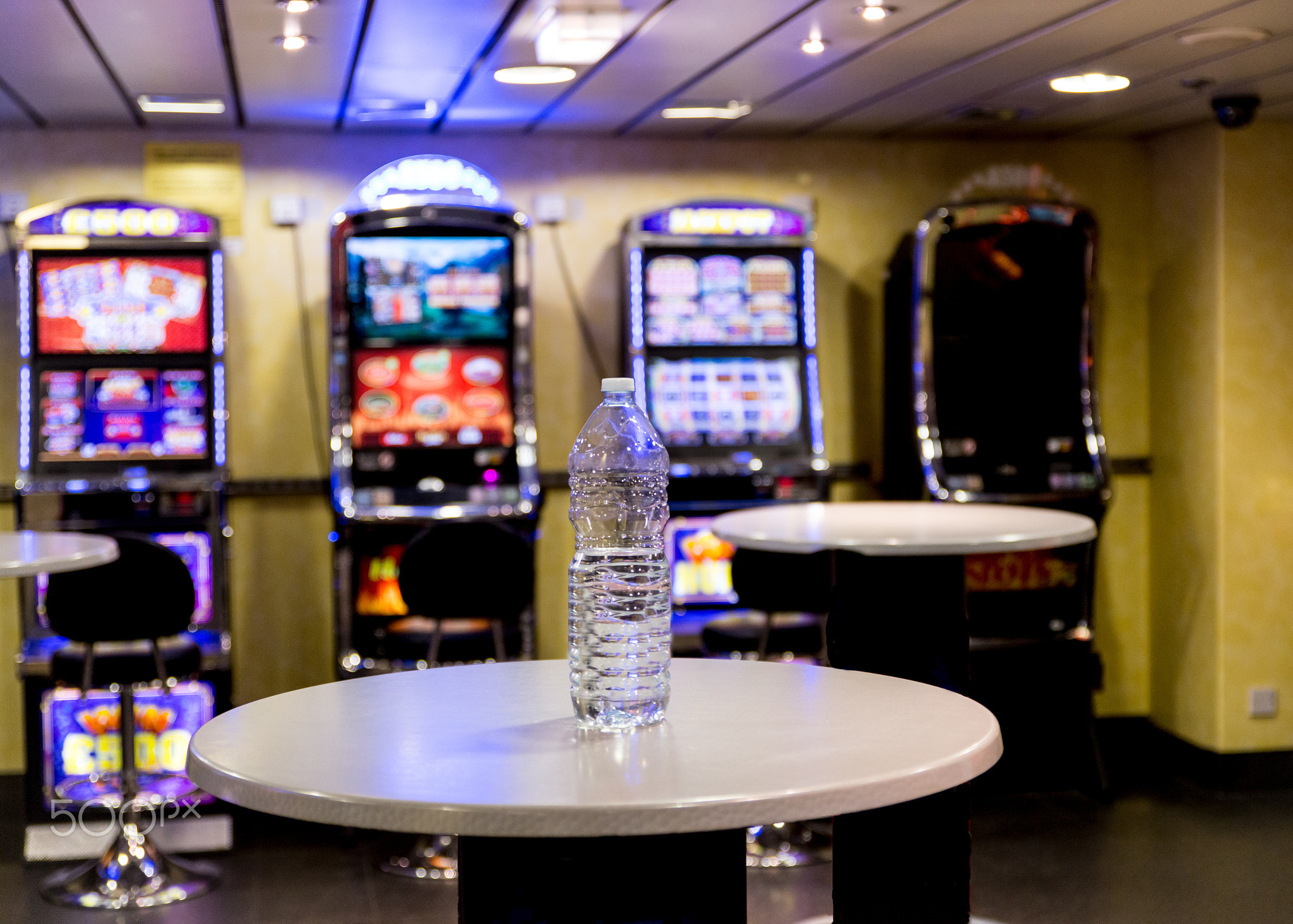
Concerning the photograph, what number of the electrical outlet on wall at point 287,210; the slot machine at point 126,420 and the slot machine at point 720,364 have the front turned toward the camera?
3

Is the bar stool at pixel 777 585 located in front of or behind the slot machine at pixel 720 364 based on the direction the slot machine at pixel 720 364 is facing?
in front

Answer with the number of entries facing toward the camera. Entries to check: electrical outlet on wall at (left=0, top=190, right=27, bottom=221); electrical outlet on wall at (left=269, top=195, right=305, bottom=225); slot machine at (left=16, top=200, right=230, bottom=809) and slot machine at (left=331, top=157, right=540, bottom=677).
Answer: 4

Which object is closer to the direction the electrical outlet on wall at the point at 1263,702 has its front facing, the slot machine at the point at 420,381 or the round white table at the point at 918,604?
the round white table

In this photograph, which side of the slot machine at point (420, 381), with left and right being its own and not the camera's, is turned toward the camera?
front

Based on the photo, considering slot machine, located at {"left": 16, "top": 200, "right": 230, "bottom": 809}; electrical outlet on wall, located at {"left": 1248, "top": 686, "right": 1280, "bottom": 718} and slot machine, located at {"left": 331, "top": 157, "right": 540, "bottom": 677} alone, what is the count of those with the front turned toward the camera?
3

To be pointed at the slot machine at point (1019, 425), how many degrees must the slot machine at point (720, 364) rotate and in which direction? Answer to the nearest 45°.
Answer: approximately 90° to its left

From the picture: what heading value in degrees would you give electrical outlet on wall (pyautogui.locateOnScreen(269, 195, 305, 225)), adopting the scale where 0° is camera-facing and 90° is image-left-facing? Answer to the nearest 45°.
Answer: approximately 0°

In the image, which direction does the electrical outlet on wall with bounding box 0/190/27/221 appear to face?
toward the camera

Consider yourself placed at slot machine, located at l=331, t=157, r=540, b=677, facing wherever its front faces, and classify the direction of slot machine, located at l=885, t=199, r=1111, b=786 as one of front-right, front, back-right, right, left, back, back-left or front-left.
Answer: left

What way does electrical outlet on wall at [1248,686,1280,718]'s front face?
toward the camera
